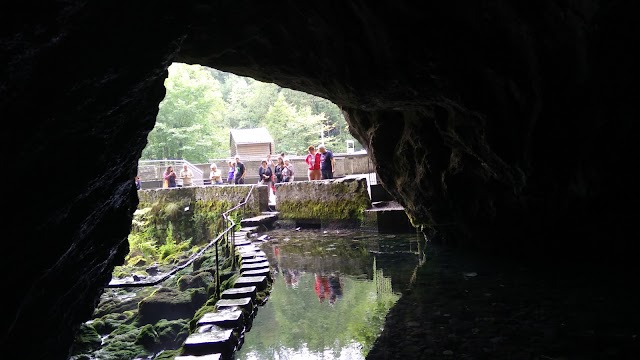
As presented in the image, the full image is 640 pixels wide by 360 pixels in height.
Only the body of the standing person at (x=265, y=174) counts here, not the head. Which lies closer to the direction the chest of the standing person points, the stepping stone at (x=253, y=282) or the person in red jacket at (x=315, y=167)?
the stepping stone

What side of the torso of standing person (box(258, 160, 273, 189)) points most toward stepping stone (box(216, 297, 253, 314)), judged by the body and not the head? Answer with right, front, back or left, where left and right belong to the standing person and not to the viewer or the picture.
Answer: front

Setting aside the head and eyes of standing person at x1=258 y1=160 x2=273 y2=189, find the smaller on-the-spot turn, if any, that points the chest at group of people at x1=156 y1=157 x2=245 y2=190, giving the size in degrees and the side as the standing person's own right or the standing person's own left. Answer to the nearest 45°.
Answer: approximately 135° to the standing person's own right

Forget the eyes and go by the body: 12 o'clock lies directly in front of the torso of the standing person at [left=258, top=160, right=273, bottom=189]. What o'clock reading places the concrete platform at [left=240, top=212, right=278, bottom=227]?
The concrete platform is roughly at 12 o'clock from the standing person.

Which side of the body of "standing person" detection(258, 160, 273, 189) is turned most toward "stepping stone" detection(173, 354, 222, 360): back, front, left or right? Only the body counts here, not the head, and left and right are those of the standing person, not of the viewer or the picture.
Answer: front

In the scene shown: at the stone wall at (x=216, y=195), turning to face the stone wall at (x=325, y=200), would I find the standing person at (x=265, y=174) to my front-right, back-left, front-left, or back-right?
front-left

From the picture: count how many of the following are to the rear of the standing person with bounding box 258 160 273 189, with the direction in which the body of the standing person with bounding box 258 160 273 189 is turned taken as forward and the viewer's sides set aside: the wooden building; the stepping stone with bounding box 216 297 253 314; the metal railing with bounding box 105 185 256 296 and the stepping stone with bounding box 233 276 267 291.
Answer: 1

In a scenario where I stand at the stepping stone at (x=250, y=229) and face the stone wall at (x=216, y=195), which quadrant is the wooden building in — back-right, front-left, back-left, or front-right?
front-right

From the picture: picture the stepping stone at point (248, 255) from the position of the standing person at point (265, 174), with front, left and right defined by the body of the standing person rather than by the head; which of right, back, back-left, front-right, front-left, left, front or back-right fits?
front

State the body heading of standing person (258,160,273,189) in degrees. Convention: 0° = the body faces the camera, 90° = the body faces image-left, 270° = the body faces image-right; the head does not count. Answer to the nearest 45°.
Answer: approximately 0°

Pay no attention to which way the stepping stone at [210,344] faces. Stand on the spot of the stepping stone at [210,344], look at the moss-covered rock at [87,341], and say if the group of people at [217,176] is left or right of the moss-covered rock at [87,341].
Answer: right

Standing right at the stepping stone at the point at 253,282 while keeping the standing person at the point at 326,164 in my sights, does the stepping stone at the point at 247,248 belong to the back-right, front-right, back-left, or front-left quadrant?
front-left

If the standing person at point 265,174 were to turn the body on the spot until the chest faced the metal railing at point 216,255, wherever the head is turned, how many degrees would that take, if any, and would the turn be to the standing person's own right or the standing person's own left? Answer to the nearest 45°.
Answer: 0° — they already face it

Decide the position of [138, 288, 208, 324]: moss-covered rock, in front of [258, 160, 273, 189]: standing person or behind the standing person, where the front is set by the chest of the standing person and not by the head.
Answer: in front

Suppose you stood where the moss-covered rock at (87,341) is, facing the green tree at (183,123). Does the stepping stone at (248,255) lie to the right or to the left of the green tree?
right

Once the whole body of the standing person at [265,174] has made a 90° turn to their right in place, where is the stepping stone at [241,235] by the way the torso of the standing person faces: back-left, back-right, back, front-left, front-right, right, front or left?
left

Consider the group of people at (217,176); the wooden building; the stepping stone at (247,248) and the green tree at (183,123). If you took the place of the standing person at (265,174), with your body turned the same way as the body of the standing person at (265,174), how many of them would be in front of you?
1

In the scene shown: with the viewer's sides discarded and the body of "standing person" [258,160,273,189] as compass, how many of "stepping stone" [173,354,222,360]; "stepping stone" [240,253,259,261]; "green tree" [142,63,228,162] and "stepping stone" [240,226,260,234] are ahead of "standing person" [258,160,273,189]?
3

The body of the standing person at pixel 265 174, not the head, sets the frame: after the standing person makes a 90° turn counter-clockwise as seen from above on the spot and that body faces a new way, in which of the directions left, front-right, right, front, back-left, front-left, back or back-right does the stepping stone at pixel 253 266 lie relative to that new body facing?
right

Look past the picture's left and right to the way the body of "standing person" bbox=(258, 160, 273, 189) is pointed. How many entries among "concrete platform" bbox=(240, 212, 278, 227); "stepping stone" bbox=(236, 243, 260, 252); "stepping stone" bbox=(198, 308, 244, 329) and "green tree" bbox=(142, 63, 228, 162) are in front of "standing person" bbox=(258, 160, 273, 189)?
3

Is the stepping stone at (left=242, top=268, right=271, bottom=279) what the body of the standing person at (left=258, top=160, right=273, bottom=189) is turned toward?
yes
